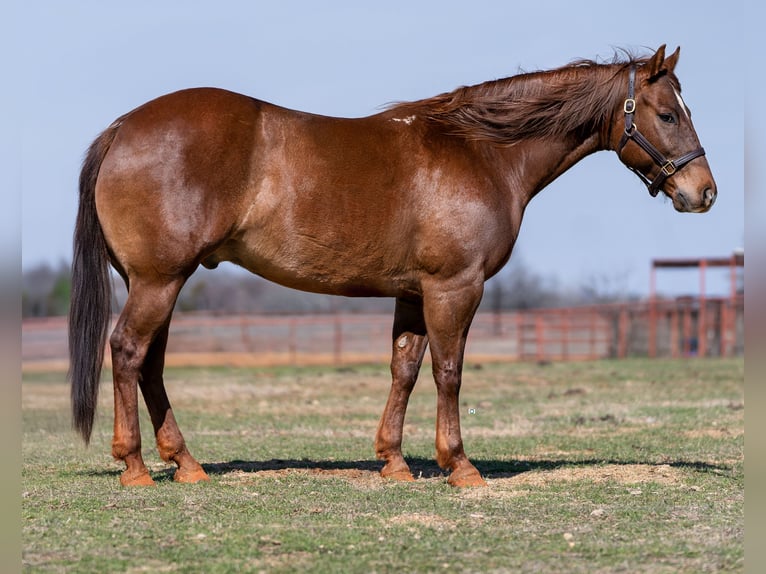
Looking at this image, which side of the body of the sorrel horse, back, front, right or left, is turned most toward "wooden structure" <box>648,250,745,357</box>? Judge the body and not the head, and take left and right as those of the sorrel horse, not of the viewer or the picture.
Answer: left

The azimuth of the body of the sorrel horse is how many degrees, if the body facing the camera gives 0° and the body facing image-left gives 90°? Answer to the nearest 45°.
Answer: approximately 270°

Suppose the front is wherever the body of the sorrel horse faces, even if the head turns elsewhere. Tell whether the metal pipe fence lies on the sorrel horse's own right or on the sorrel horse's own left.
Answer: on the sorrel horse's own left
